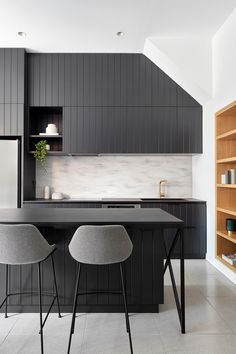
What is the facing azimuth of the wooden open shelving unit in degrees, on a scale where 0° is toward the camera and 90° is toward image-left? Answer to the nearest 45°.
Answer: approximately 90°

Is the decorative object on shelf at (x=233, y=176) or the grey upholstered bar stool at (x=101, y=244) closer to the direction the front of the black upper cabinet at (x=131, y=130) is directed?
the grey upholstered bar stool

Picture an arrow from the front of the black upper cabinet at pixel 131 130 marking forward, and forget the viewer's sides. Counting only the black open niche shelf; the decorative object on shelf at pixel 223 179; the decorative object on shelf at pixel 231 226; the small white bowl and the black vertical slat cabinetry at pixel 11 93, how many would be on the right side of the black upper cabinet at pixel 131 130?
3

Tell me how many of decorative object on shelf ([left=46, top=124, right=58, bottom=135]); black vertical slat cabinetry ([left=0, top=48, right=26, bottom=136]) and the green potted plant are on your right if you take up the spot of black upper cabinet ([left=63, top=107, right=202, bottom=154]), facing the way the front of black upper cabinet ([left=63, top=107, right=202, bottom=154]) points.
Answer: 3

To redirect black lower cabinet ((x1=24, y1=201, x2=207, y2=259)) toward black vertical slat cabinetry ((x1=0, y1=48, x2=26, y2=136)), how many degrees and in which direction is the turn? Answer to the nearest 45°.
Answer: approximately 90° to its right

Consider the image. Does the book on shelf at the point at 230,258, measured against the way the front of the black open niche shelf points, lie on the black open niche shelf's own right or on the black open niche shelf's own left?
on the black open niche shelf's own left

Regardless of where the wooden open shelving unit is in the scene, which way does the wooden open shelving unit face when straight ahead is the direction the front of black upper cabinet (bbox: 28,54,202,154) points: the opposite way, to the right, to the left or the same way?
to the right

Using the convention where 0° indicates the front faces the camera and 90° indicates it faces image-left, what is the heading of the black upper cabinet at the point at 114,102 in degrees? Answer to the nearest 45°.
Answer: approximately 0°

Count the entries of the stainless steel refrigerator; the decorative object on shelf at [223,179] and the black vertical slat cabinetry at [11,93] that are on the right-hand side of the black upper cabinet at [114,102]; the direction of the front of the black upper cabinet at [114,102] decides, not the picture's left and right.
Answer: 2
